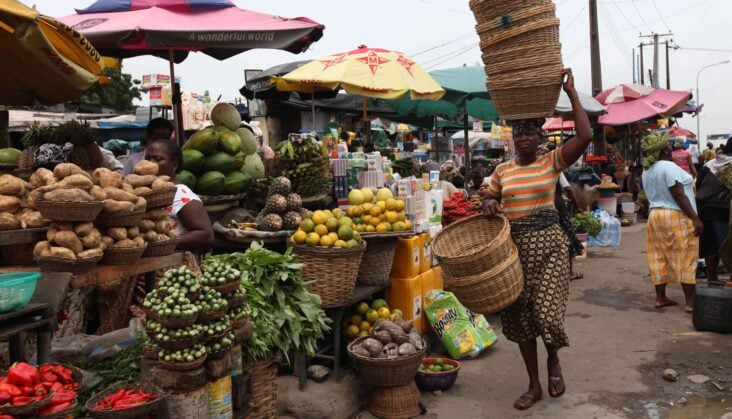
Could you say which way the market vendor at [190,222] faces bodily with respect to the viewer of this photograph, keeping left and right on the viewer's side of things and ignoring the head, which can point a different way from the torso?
facing to the left of the viewer

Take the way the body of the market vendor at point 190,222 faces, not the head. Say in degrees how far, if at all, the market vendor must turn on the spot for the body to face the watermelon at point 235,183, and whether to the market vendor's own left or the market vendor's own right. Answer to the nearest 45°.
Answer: approximately 90° to the market vendor's own right

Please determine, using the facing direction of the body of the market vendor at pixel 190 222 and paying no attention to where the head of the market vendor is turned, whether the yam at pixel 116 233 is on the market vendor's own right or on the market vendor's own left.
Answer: on the market vendor's own left

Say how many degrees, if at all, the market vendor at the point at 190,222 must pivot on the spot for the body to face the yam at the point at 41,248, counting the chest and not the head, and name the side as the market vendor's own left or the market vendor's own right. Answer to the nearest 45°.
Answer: approximately 45° to the market vendor's own left

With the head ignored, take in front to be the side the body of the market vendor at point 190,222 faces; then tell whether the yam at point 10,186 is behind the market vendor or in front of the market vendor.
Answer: in front

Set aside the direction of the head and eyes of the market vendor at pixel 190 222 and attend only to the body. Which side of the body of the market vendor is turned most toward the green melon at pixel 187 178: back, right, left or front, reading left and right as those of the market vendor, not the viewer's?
right

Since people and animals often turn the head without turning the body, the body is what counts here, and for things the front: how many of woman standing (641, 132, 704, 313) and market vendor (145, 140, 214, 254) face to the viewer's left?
1
